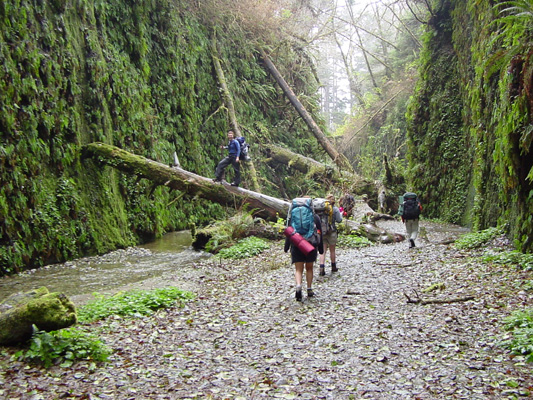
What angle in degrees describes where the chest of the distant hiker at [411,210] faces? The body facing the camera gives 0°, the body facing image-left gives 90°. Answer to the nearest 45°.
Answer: approximately 180°

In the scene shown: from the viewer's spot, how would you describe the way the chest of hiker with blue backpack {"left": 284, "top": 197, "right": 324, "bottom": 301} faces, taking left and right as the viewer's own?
facing away from the viewer

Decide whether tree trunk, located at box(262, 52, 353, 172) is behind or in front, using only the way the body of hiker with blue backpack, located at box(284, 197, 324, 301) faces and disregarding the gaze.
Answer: in front

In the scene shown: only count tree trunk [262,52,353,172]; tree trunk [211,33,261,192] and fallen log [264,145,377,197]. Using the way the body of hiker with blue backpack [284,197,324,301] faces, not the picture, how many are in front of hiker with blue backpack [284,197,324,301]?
3

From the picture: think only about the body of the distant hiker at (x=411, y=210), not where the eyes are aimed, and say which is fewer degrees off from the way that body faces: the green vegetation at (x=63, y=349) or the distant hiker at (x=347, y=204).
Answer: the distant hiker

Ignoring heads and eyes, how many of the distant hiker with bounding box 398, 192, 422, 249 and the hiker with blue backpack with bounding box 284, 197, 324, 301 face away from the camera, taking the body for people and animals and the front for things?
2

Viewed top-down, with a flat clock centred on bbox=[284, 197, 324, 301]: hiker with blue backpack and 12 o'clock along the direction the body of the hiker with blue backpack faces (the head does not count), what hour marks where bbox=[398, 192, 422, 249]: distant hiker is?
The distant hiker is roughly at 1 o'clock from the hiker with blue backpack.

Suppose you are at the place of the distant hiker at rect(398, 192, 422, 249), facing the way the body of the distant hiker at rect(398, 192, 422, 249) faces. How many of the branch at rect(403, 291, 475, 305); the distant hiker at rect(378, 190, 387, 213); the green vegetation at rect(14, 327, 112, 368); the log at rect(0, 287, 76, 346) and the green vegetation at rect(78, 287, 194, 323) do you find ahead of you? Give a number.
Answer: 1

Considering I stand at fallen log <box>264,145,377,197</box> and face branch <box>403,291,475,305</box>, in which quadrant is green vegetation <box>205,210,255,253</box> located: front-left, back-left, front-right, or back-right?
front-right
